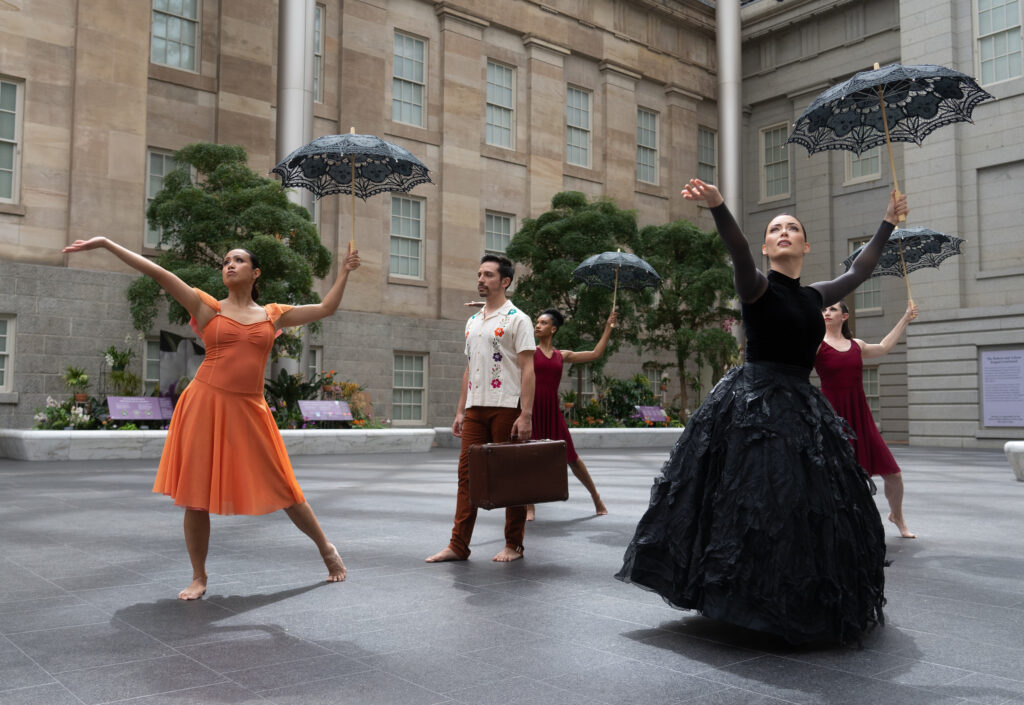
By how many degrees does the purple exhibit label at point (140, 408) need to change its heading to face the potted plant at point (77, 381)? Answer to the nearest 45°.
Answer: approximately 135° to its right

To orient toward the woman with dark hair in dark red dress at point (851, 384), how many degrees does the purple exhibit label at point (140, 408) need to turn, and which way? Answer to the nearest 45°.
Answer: approximately 45° to its left

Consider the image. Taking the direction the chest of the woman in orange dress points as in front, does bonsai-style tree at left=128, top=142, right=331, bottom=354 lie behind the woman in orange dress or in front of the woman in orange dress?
behind

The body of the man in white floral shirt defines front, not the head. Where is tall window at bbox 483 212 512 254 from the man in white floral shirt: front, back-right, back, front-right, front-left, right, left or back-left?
back-right

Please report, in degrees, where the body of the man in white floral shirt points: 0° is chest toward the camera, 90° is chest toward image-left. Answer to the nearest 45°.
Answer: approximately 45°

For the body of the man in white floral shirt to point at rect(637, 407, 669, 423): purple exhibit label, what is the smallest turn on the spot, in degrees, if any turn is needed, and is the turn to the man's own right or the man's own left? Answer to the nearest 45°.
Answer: approximately 135° to the man's own right

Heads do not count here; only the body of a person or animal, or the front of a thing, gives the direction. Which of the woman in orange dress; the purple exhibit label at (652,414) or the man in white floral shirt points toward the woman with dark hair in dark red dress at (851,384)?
the purple exhibit label

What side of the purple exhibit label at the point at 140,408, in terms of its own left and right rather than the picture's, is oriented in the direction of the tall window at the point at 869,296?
left

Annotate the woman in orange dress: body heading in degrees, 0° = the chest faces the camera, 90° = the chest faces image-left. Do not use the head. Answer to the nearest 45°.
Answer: approximately 0°
